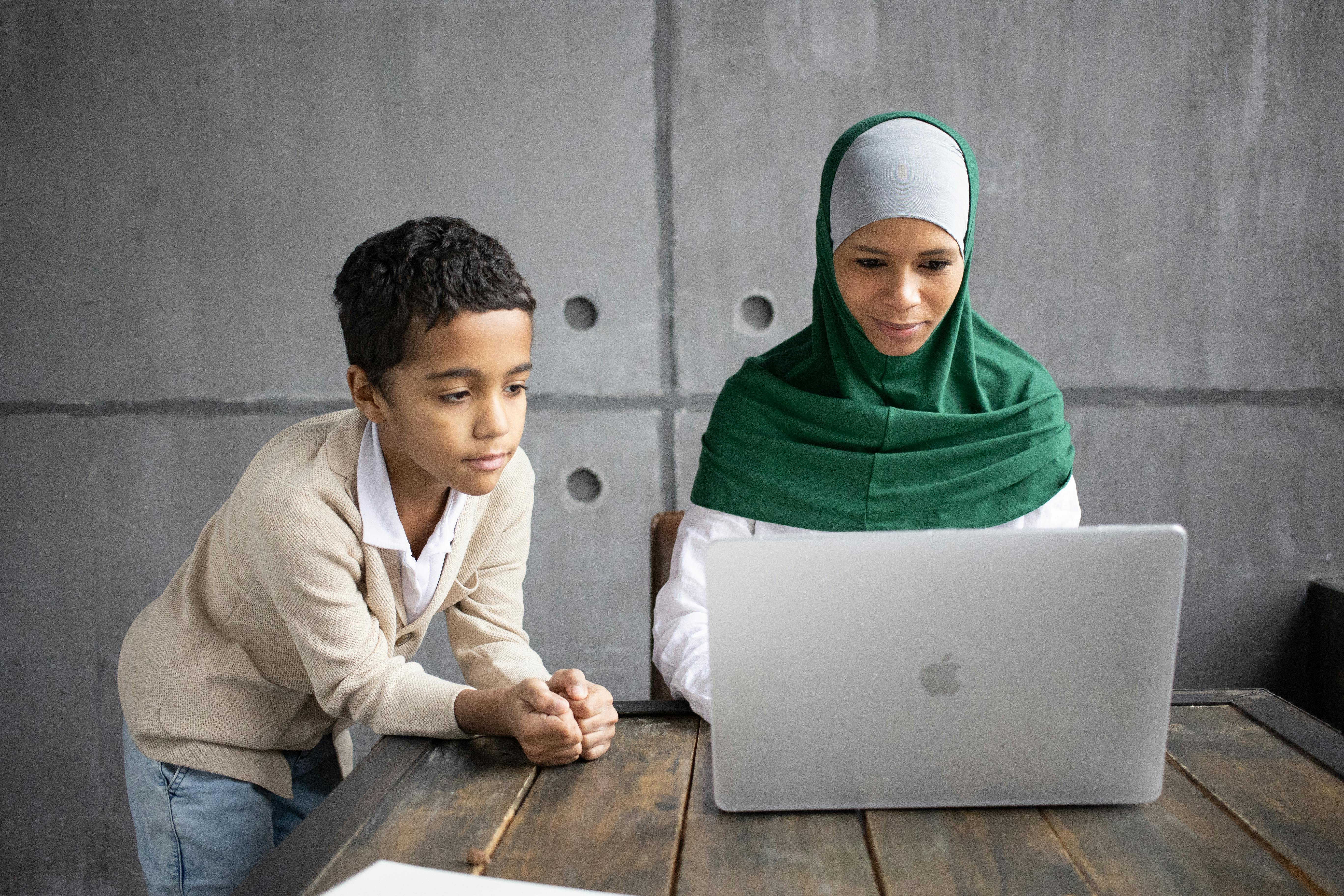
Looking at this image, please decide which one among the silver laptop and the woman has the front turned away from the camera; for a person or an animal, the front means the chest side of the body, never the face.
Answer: the silver laptop

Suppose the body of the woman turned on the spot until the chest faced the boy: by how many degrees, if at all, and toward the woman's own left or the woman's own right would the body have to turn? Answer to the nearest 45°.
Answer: approximately 45° to the woman's own right

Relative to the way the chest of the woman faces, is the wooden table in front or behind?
in front

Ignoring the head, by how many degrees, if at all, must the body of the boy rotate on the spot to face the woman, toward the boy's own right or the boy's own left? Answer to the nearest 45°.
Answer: approximately 45° to the boy's own left

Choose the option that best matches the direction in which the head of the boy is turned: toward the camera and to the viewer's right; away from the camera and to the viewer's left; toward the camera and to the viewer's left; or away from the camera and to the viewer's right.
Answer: toward the camera and to the viewer's right

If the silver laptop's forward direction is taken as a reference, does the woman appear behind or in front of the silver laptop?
in front

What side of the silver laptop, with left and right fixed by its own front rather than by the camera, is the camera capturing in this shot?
back

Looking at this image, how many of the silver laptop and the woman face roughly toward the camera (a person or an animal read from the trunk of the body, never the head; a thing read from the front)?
1

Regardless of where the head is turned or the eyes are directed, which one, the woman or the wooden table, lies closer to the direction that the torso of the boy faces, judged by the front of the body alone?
the wooden table

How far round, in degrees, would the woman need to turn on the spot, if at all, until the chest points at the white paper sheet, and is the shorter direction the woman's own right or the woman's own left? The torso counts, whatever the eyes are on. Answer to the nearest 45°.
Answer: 0° — they already face it

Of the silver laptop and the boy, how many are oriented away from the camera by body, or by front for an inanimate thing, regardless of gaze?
1

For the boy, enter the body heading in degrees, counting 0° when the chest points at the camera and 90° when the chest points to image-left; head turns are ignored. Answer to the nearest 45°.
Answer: approximately 315°

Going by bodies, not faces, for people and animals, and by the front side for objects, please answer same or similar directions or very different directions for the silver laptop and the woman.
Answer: very different directions

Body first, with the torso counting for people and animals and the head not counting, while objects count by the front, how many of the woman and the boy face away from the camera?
0

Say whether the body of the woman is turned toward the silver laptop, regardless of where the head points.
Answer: yes
